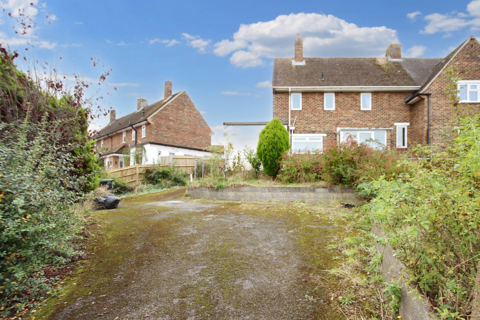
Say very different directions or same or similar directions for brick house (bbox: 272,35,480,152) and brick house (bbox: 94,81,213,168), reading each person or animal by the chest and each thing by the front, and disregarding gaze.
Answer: same or similar directions

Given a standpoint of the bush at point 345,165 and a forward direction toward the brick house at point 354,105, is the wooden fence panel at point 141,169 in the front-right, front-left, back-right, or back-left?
front-left

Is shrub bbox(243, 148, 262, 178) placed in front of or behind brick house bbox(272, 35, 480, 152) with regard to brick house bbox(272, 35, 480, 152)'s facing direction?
in front

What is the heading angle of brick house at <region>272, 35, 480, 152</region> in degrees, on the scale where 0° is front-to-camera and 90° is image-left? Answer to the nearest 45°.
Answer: approximately 0°

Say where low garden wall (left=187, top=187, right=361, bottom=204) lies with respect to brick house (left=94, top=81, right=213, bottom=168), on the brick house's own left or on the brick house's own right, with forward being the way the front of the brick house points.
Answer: on the brick house's own left

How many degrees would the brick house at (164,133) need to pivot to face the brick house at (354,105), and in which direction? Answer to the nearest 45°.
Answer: approximately 90° to its left

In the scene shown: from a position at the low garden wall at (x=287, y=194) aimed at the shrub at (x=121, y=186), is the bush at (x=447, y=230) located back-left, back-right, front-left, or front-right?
back-left

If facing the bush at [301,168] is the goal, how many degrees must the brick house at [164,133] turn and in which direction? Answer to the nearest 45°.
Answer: approximately 45° to its left

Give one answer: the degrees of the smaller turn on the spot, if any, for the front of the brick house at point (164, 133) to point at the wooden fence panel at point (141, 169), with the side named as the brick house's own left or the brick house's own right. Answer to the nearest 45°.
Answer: approximately 45° to the brick house's own left

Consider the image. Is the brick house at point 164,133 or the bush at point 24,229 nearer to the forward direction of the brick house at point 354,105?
the bush

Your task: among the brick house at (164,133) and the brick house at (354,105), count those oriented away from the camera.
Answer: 0

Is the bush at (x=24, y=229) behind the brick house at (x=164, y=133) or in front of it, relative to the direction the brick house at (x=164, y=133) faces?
in front

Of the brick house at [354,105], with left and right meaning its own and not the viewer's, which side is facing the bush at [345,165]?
front
